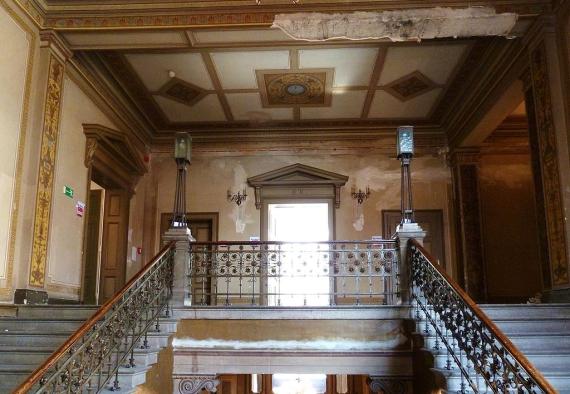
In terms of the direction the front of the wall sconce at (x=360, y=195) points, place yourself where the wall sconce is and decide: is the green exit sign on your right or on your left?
on your right

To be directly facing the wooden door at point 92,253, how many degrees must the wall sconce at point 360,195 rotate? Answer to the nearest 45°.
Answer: approximately 90° to its right

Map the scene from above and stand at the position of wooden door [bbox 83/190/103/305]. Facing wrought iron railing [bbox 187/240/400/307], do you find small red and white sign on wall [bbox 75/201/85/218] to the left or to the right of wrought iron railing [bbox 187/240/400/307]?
right

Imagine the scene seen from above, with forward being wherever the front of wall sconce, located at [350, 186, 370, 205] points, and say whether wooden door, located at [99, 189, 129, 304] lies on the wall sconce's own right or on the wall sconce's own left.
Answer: on the wall sconce's own right

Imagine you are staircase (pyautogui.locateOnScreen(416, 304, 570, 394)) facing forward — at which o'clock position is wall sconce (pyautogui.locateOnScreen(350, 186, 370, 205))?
The wall sconce is roughly at 5 o'clock from the staircase.

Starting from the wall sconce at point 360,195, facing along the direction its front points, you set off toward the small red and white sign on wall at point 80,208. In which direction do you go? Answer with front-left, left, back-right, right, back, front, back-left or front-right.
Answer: front-right

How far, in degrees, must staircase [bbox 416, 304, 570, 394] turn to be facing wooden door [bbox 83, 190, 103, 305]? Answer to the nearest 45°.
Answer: approximately 90° to its right

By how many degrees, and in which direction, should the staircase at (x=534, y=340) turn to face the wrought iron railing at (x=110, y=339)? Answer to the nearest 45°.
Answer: approximately 90° to its right

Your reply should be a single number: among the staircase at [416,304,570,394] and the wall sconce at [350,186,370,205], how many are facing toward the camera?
2

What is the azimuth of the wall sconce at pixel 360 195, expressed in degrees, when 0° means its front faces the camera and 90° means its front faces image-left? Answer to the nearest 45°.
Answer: approximately 0°
